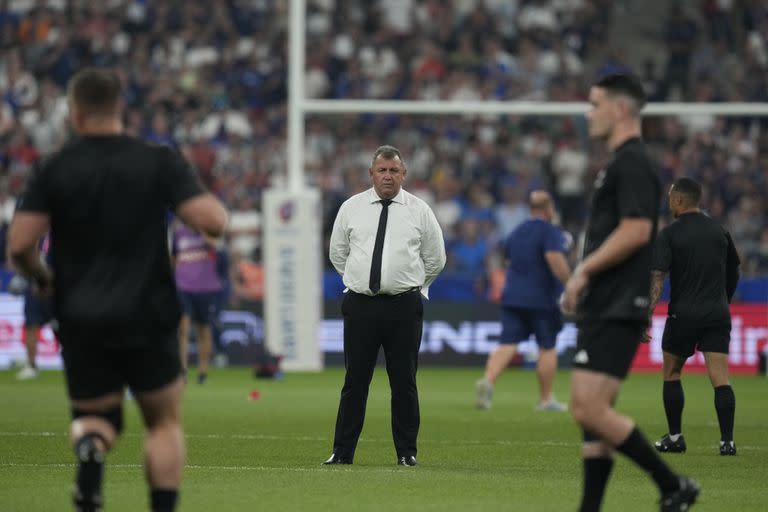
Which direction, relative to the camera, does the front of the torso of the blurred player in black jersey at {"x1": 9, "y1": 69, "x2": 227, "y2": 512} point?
away from the camera

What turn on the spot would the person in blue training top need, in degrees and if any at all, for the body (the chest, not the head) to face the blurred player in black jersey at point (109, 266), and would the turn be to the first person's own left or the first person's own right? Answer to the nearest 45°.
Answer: approximately 135° to the first person's own right

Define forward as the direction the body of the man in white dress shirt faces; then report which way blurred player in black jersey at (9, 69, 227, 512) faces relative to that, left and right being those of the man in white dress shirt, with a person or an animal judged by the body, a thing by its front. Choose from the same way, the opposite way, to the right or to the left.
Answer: the opposite way

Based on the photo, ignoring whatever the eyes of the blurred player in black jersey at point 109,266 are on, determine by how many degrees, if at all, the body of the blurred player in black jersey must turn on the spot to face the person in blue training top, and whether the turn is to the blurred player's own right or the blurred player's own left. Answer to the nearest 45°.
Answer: approximately 45° to the blurred player's own right

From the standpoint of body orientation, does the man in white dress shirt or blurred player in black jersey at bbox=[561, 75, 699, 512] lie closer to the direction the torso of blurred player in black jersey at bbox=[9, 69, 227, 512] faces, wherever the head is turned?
the man in white dress shirt

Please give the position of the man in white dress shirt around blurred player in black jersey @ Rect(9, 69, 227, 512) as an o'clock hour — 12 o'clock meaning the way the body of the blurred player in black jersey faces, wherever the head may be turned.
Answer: The man in white dress shirt is roughly at 1 o'clock from the blurred player in black jersey.

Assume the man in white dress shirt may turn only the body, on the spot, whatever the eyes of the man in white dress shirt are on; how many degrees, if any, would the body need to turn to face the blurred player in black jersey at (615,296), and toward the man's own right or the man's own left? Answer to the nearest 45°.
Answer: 0° — they already face them

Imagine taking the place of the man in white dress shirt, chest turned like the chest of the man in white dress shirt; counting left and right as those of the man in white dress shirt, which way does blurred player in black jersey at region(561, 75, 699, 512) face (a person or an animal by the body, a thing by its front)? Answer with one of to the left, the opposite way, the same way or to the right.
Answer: to the right

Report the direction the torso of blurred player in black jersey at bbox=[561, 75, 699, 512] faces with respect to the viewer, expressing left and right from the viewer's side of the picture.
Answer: facing to the left of the viewer

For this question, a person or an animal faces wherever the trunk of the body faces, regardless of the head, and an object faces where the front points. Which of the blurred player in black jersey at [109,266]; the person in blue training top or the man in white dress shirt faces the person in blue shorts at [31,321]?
the blurred player in black jersey

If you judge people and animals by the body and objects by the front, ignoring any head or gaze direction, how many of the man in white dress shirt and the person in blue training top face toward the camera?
1
